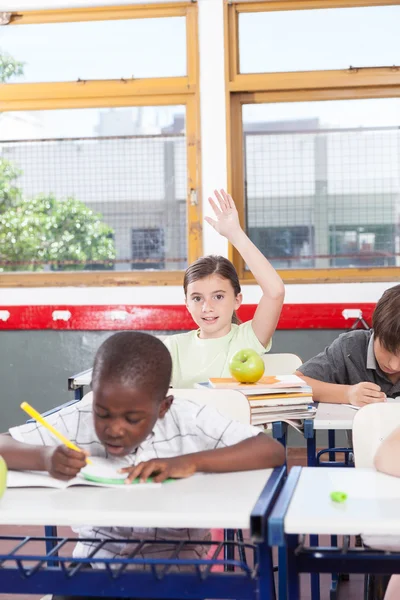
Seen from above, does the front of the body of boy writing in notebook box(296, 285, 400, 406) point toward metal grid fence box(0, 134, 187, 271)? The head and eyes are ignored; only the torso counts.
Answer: no

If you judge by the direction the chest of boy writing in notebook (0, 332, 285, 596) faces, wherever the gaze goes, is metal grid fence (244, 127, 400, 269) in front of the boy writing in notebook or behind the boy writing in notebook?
behind

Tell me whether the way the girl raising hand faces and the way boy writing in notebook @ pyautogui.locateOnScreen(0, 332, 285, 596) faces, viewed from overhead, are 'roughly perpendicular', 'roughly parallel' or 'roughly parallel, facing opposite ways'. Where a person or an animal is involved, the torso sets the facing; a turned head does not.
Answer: roughly parallel

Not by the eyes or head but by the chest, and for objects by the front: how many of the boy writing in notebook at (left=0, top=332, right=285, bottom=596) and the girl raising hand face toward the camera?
2

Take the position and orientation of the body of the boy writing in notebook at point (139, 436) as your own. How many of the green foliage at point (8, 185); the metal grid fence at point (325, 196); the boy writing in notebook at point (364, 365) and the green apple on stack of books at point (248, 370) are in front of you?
0

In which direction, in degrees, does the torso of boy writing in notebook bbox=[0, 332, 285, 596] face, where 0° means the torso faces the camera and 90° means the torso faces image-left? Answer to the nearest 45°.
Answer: approximately 0°

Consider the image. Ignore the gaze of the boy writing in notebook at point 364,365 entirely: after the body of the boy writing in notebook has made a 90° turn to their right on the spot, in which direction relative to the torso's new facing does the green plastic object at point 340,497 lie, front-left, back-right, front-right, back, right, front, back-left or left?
left

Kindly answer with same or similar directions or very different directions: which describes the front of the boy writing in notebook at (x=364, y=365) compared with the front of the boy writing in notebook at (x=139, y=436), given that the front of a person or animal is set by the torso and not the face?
same or similar directions

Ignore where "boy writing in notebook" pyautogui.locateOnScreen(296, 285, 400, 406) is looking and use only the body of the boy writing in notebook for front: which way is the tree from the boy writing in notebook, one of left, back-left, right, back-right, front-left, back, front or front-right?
back-right

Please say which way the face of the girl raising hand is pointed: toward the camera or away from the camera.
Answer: toward the camera

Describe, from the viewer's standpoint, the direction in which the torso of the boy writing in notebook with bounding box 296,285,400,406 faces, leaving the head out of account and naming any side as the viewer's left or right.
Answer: facing the viewer

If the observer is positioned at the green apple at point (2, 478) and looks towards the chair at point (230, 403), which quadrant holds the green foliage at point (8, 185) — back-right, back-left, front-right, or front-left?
front-left

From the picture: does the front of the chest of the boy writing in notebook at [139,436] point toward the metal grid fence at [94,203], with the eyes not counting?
no
